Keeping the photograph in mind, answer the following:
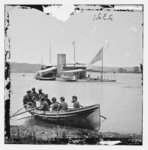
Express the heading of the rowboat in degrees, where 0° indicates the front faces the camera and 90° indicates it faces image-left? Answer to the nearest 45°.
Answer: approximately 315°

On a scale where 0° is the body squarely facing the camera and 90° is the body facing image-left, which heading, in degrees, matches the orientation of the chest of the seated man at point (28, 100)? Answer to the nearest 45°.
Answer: approximately 315°
